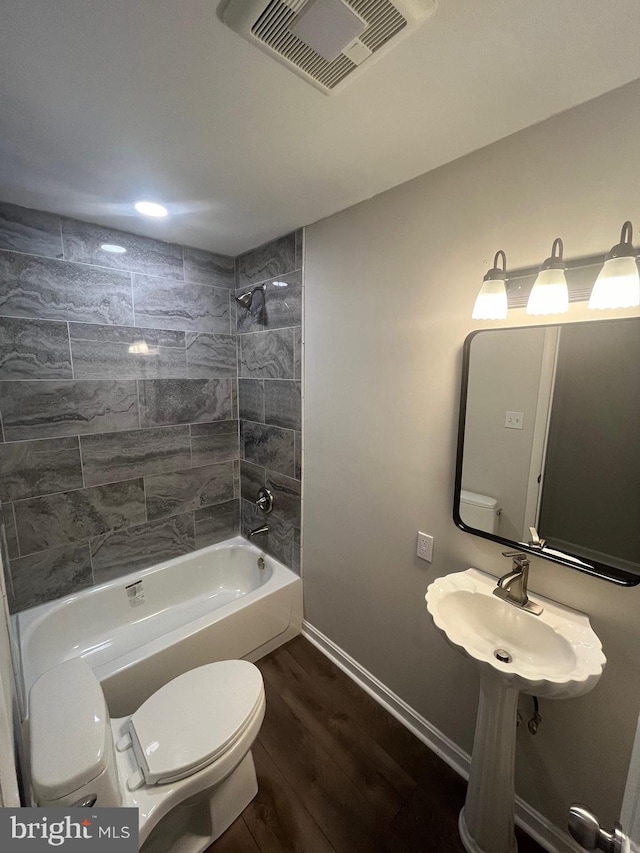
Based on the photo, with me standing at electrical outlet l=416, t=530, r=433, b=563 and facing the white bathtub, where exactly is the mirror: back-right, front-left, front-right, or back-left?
back-left

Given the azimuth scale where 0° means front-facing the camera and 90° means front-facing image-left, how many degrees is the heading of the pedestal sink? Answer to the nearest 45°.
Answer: approximately 45°

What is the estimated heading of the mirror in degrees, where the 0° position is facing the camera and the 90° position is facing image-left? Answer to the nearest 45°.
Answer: approximately 45°
